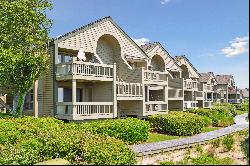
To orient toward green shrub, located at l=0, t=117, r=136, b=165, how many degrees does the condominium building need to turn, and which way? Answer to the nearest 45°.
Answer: approximately 45° to its right

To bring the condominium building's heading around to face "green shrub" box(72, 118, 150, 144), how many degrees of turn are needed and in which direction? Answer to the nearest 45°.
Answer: approximately 45° to its right

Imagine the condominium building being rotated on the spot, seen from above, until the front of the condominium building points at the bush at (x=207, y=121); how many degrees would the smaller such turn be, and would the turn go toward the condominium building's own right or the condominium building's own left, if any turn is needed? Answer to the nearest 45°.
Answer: approximately 90° to the condominium building's own left

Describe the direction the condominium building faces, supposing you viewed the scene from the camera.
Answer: facing the viewer and to the right of the viewer

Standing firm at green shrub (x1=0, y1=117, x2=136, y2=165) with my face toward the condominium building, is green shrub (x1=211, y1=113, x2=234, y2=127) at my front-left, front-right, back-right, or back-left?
front-right

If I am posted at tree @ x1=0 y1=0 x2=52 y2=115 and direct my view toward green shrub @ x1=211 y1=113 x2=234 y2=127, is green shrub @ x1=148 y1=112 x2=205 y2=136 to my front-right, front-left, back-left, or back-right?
front-right

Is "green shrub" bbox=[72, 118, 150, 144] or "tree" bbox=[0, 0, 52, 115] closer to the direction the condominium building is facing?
the green shrub

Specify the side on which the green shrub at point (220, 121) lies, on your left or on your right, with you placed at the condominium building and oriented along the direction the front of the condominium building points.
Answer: on your left

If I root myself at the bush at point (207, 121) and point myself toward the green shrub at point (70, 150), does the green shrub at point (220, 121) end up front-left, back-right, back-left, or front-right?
back-left

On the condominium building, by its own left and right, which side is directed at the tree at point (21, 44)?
right

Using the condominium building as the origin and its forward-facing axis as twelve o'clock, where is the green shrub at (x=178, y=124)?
The green shrub is roughly at 11 o'clock from the condominium building.
